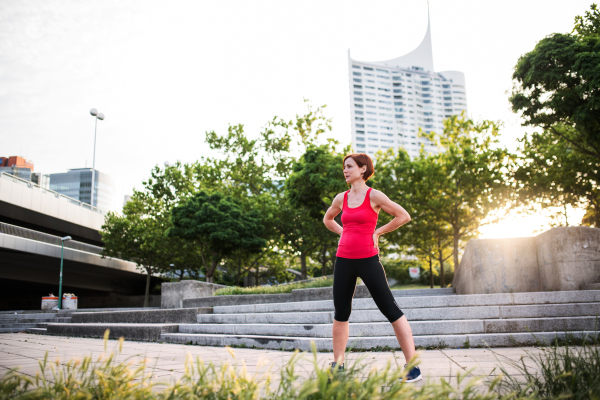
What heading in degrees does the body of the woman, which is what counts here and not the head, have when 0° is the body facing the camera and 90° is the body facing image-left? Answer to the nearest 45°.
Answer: approximately 45°

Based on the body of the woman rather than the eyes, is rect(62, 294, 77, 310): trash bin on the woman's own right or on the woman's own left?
on the woman's own right

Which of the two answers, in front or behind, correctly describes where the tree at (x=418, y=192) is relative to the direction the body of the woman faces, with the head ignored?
behind

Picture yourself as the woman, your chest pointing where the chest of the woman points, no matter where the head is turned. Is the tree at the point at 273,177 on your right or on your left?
on your right

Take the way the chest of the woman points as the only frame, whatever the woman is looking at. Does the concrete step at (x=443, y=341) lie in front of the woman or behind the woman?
behind

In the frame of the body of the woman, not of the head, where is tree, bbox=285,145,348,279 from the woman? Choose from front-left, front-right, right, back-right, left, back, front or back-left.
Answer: back-right

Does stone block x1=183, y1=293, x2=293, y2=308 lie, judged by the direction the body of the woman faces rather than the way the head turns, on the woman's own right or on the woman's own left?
on the woman's own right

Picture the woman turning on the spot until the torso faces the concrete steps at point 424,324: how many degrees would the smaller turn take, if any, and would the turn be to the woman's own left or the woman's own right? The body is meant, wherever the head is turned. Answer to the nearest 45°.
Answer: approximately 135° to the woman's own right

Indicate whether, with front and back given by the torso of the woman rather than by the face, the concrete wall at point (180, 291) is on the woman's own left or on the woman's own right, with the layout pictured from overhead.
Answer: on the woman's own right

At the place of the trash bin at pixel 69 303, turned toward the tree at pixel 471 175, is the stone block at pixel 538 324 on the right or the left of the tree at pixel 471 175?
right
